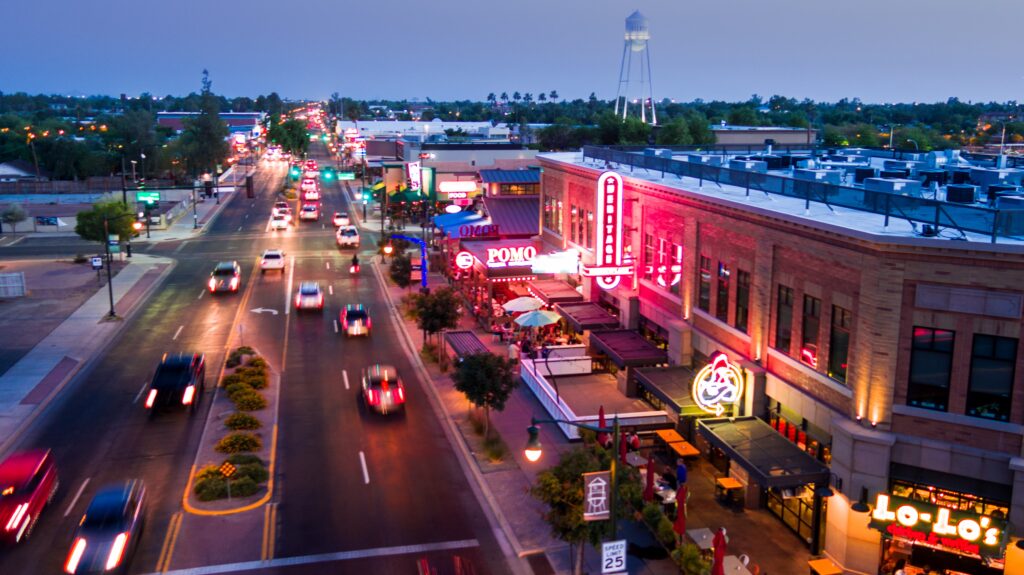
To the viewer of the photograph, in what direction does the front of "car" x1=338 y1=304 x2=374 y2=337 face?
facing away from the viewer

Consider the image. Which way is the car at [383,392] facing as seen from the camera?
away from the camera

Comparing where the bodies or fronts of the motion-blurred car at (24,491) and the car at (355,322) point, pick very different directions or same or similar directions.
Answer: very different directions

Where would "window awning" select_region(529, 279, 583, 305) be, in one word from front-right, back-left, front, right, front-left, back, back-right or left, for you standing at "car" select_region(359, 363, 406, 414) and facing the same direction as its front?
front-right

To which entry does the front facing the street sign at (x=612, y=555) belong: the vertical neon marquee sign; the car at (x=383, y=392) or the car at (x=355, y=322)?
the vertical neon marquee sign

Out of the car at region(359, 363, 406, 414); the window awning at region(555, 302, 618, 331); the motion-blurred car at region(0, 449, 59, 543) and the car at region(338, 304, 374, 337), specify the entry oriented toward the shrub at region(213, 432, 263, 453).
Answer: the window awning

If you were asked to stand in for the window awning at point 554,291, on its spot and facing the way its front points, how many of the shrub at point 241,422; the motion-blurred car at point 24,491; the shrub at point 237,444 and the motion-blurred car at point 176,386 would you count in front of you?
4

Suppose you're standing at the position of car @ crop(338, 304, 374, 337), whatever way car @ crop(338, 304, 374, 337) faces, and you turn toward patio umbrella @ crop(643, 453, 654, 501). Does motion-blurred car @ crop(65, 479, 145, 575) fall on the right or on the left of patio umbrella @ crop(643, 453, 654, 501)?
right

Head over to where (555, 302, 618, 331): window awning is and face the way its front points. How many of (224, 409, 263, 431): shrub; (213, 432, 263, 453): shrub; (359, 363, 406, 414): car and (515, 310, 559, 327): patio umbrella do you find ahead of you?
4

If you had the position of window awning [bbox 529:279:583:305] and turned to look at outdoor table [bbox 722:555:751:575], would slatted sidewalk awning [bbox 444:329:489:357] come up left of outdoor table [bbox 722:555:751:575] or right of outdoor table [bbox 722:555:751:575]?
right

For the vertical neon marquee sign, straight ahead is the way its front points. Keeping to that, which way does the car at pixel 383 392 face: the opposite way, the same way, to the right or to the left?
the opposite way

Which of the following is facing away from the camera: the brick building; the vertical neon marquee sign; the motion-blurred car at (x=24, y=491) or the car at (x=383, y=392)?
the car
